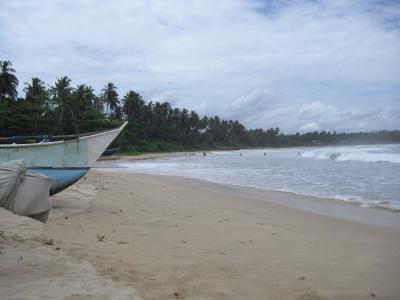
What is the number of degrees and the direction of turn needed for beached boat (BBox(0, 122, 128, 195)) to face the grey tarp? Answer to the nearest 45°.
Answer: approximately 90° to its right

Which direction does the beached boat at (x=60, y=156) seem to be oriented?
to the viewer's right

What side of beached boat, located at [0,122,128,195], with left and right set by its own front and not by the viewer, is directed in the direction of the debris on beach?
right

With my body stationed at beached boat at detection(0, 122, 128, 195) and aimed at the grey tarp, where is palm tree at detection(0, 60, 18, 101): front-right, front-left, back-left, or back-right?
back-right

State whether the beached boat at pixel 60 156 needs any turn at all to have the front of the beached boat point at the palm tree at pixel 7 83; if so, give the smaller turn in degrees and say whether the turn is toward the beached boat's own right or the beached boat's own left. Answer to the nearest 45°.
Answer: approximately 90° to the beached boat's own left
